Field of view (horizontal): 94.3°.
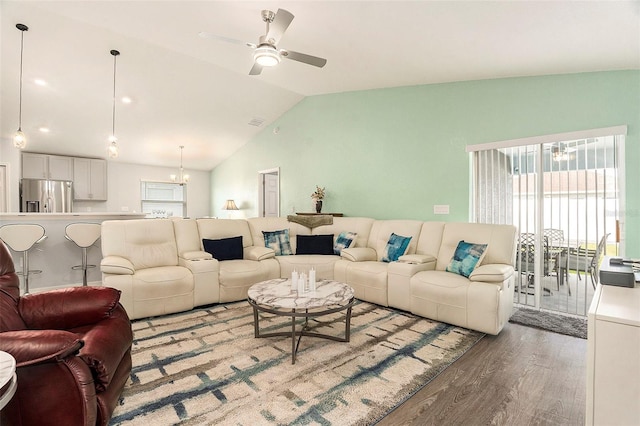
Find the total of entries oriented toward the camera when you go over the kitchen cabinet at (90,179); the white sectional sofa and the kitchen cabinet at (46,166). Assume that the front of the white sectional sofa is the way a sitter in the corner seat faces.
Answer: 3

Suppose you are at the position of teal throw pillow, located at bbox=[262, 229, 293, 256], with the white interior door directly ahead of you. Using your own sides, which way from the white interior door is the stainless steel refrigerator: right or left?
left

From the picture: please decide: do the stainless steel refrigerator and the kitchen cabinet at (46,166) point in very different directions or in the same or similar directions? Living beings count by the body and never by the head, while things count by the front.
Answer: same or similar directions

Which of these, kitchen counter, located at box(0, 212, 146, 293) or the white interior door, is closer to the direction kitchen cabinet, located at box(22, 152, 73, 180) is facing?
the kitchen counter

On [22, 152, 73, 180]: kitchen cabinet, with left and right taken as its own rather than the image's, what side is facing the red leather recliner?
front

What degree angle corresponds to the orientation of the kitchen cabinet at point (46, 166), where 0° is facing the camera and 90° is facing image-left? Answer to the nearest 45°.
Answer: approximately 0°

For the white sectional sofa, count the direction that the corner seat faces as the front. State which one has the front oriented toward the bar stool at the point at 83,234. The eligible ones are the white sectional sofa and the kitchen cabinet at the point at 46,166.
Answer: the kitchen cabinet

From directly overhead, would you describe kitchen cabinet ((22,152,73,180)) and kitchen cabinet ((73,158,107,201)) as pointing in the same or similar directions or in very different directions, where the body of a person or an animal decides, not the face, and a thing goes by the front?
same or similar directions

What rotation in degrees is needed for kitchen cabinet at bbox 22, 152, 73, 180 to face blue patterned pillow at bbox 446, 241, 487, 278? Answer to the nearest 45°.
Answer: approximately 45° to its left

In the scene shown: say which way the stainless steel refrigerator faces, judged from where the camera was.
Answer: facing the viewer

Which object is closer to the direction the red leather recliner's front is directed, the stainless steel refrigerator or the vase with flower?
the vase with flower

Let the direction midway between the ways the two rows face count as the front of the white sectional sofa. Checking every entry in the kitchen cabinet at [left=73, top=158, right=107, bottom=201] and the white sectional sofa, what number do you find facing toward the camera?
2

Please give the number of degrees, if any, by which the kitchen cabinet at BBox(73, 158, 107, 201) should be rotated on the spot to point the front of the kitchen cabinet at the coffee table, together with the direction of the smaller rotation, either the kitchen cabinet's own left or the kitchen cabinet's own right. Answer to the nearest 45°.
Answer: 0° — it already faces it

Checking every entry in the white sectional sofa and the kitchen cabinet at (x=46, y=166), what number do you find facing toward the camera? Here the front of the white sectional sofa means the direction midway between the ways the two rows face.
2

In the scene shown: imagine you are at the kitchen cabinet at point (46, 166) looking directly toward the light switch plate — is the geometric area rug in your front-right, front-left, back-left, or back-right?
front-right

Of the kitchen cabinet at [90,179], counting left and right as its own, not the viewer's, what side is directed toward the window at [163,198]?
left

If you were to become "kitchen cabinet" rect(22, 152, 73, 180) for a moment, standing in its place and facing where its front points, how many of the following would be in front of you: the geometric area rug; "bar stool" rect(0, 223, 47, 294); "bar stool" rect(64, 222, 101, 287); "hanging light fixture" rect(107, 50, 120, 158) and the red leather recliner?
5

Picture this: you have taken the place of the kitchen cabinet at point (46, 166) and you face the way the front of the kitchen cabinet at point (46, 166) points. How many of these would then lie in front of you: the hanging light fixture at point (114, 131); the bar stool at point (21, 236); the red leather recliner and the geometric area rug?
4

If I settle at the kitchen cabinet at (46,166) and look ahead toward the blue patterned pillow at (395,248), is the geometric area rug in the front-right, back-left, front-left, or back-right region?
front-right

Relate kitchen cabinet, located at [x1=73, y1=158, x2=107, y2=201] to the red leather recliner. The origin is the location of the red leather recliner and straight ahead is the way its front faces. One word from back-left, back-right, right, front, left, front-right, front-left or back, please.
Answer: back-left
